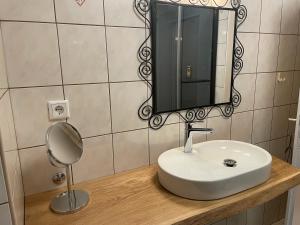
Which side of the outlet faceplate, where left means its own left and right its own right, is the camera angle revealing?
front

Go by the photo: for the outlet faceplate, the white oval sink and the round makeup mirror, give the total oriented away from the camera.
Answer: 0

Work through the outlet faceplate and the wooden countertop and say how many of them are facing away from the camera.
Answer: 0

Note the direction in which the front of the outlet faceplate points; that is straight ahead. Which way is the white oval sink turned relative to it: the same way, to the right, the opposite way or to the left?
the same way

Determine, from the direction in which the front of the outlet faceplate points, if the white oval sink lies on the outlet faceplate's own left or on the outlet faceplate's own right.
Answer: on the outlet faceplate's own left

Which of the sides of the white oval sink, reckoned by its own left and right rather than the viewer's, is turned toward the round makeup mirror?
right

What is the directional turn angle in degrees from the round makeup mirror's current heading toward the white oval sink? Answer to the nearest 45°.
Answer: approximately 45° to its left

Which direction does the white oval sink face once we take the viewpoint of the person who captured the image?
facing the viewer and to the right of the viewer
